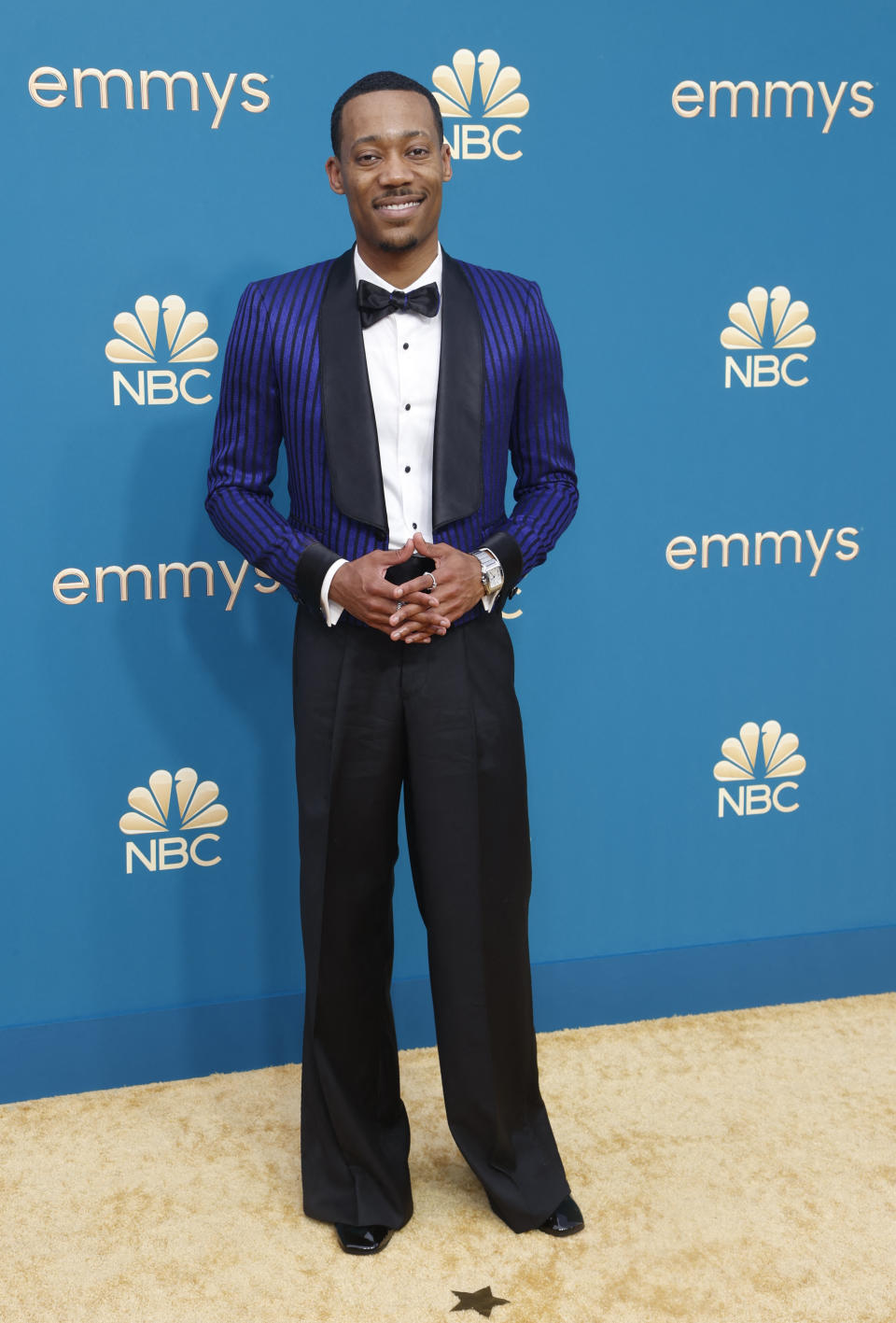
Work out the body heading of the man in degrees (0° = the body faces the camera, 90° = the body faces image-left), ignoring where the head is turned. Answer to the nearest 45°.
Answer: approximately 0°
